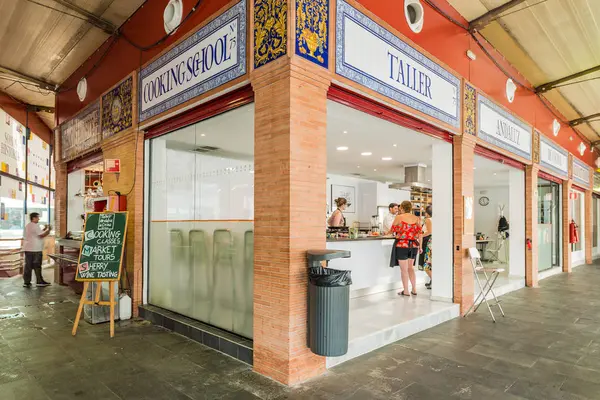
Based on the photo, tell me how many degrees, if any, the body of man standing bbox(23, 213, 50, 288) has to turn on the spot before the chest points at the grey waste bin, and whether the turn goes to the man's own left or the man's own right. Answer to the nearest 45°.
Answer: approximately 90° to the man's own right

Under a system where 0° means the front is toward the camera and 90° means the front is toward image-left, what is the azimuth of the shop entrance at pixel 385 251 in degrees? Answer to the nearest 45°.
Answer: approximately 315°

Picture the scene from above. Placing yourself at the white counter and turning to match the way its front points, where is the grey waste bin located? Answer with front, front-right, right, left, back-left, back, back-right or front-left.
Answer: front-right

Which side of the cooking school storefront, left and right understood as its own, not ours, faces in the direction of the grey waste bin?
left

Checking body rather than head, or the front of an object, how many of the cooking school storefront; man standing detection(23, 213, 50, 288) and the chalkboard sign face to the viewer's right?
1

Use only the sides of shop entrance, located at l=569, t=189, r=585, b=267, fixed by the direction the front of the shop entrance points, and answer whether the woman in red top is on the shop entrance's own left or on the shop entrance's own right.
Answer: on the shop entrance's own right

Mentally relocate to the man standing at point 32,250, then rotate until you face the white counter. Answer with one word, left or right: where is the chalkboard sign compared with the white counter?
right

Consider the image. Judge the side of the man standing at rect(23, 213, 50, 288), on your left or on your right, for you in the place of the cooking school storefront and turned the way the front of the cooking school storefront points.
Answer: on your right

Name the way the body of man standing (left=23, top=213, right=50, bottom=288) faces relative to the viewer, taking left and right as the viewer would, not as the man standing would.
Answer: facing to the right of the viewer

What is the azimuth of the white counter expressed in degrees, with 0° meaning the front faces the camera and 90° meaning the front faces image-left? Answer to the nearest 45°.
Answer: approximately 315°
